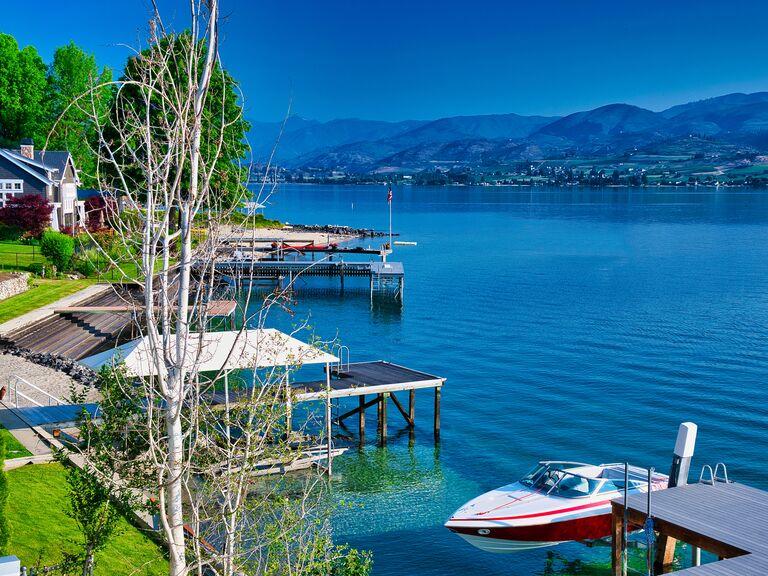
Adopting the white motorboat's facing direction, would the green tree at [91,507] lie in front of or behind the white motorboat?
in front

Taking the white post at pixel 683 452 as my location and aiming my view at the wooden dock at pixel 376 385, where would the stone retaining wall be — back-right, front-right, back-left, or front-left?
front-left

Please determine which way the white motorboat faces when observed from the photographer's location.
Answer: facing the viewer and to the left of the viewer

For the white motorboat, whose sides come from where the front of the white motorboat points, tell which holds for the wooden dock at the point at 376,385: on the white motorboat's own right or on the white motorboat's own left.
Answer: on the white motorboat's own right

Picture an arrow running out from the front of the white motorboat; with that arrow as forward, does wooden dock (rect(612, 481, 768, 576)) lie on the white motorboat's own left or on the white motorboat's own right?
on the white motorboat's own left
